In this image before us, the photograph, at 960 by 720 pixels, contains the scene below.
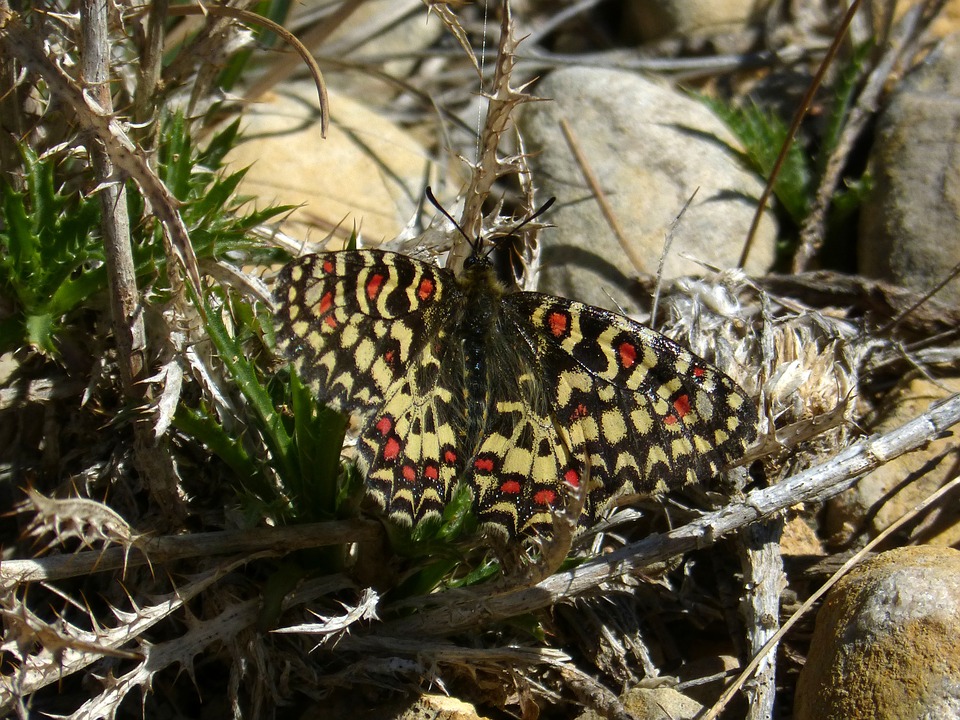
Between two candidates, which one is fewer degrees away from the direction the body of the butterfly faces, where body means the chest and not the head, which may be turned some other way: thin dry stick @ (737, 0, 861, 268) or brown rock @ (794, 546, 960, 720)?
the thin dry stick

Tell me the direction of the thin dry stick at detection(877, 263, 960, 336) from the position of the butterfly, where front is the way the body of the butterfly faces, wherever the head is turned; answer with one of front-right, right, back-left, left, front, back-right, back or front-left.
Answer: front-right

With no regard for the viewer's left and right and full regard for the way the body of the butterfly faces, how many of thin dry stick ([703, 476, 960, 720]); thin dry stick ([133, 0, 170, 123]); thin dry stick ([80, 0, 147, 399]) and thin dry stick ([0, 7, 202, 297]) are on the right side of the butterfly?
1

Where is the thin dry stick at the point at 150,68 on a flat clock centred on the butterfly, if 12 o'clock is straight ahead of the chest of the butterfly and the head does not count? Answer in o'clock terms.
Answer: The thin dry stick is roughly at 10 o'clock from the butterfly.

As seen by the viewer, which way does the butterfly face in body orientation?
away from the camera
